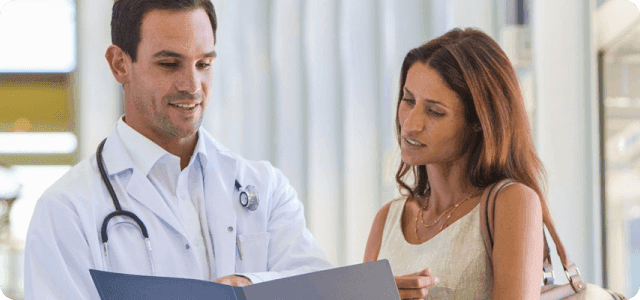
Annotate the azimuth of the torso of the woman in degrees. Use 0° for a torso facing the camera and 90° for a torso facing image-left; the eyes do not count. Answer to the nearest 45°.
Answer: approximately 45°

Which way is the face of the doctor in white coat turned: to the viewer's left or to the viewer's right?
to the viewer's right

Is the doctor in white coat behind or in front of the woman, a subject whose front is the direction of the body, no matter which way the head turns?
in front

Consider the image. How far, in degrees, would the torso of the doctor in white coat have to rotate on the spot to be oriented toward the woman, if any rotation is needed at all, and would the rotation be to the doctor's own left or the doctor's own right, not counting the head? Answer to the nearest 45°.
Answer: approximately 45° to the doctor's own left

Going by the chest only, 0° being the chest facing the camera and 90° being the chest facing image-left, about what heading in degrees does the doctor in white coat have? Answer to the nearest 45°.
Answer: approximately 315°

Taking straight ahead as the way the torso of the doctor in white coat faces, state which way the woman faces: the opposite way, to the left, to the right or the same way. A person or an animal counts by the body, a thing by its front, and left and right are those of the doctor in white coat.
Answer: to the right
